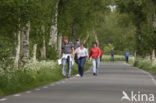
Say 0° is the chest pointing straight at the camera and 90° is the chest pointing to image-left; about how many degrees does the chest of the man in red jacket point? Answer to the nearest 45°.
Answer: approximately 0°

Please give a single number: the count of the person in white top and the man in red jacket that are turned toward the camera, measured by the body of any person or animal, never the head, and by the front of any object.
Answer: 2

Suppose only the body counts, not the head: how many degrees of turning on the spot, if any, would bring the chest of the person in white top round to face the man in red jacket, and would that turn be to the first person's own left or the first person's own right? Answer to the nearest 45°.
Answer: approximately 135° to the first person's own left
